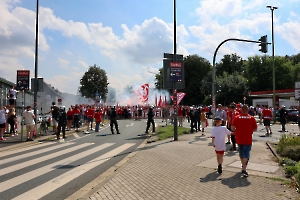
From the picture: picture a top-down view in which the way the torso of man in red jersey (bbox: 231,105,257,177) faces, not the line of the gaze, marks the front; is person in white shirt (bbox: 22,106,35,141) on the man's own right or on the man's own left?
on the man's own left

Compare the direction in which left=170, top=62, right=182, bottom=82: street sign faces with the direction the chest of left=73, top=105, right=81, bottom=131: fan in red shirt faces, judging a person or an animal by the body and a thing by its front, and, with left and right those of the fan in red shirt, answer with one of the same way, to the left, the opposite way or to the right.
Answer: the opposite way

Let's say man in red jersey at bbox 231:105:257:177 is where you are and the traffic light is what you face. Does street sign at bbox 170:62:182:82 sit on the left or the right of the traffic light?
left

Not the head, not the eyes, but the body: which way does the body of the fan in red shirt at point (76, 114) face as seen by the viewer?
away from the camera

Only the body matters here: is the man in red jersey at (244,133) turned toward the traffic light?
yes

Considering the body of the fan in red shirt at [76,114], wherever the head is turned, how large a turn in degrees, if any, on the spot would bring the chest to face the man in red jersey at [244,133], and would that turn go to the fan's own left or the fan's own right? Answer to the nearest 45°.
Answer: approximately 180°

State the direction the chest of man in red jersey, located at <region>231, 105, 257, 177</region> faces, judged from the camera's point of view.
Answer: away from the camera

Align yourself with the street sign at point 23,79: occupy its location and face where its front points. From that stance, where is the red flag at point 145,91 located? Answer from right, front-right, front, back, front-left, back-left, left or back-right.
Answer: back-left

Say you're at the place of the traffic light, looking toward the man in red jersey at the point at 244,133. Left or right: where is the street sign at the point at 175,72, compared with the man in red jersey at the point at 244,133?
right

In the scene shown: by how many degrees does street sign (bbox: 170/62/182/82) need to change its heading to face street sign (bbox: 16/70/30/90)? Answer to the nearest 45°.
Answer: approximately 90° to its right

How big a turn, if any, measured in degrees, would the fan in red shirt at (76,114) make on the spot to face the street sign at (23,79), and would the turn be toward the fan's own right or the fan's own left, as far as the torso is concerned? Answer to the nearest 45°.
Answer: approximately 135° to the fan's own left

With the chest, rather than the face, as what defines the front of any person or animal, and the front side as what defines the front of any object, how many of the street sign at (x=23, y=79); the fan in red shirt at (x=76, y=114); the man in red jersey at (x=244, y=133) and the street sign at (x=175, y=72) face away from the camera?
2

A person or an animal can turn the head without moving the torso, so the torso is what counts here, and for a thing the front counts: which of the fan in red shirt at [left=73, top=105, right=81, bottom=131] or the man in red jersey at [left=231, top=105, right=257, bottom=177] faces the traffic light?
the man in red jersey
